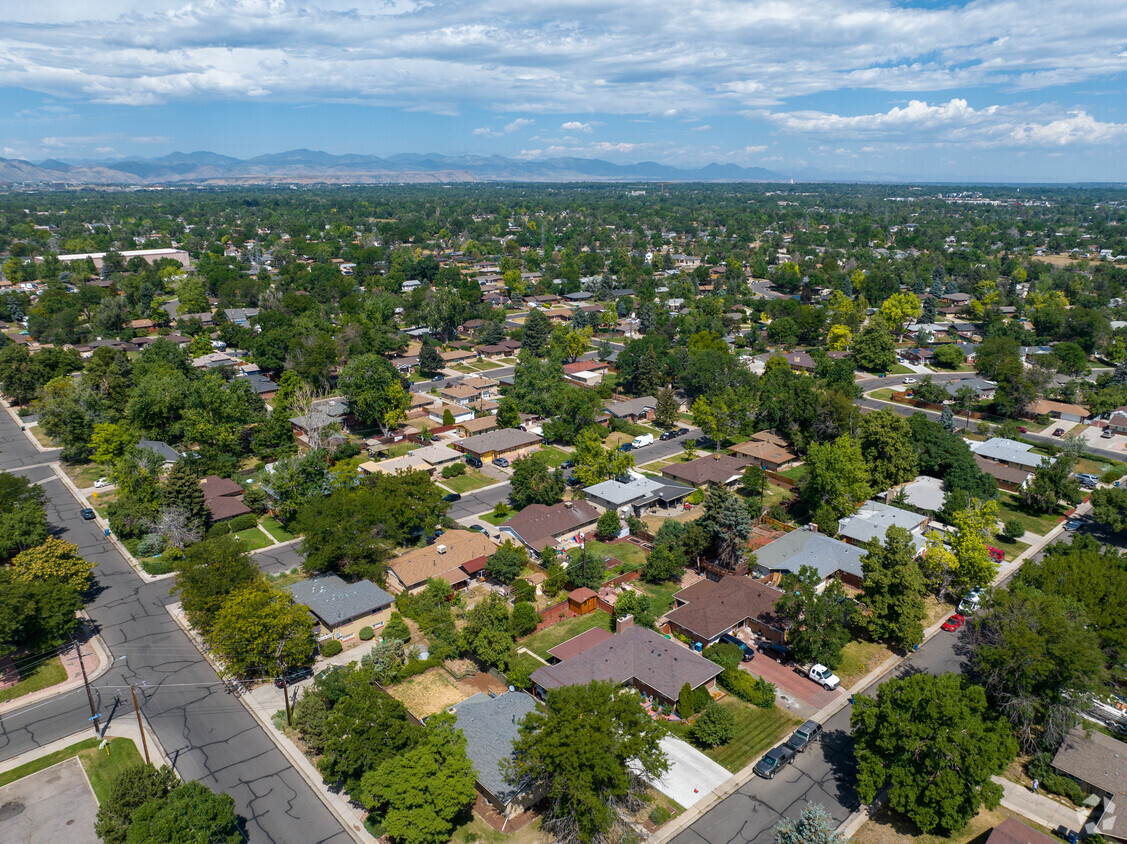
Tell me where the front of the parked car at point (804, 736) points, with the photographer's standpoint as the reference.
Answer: facing the viewer and to the left of the viewer

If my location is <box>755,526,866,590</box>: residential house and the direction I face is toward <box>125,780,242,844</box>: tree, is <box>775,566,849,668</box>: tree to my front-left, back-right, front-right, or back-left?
front-left

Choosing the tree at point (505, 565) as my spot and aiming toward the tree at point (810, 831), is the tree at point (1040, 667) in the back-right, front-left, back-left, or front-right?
front-left

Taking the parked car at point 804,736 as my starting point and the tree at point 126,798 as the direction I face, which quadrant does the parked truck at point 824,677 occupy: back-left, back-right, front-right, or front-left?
back-right

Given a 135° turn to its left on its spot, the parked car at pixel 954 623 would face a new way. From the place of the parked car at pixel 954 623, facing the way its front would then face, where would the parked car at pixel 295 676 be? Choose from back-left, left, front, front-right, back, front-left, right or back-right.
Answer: back-right

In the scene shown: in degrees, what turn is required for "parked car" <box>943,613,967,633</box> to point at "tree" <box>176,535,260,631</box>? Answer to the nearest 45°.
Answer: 0° — it already faces it

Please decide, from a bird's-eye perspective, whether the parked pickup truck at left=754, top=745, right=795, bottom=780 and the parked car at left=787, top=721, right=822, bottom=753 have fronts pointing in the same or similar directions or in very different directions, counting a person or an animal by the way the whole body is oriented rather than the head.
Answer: same or similar directions

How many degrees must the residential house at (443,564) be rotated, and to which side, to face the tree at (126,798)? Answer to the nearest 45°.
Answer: approximately 90° to its left

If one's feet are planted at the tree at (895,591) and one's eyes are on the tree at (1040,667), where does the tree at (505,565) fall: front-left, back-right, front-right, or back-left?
back-right

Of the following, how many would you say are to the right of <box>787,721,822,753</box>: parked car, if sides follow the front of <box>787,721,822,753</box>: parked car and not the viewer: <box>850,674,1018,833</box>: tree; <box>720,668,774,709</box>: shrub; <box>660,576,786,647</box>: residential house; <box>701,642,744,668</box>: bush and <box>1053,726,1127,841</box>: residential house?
3

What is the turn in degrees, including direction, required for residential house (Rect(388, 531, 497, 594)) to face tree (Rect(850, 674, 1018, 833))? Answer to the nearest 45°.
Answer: approximately 180°

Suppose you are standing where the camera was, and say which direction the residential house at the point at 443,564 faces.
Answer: facing away from the viewer and to the left of the viewer

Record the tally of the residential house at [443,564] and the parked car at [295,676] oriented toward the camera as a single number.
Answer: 0
